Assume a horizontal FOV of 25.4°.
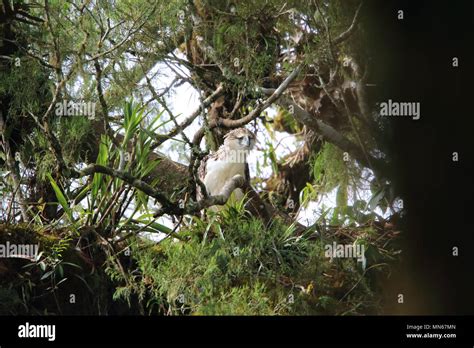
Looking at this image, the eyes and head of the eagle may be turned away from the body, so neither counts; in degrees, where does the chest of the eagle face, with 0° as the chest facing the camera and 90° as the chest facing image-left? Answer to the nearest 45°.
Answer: approximately 315°
